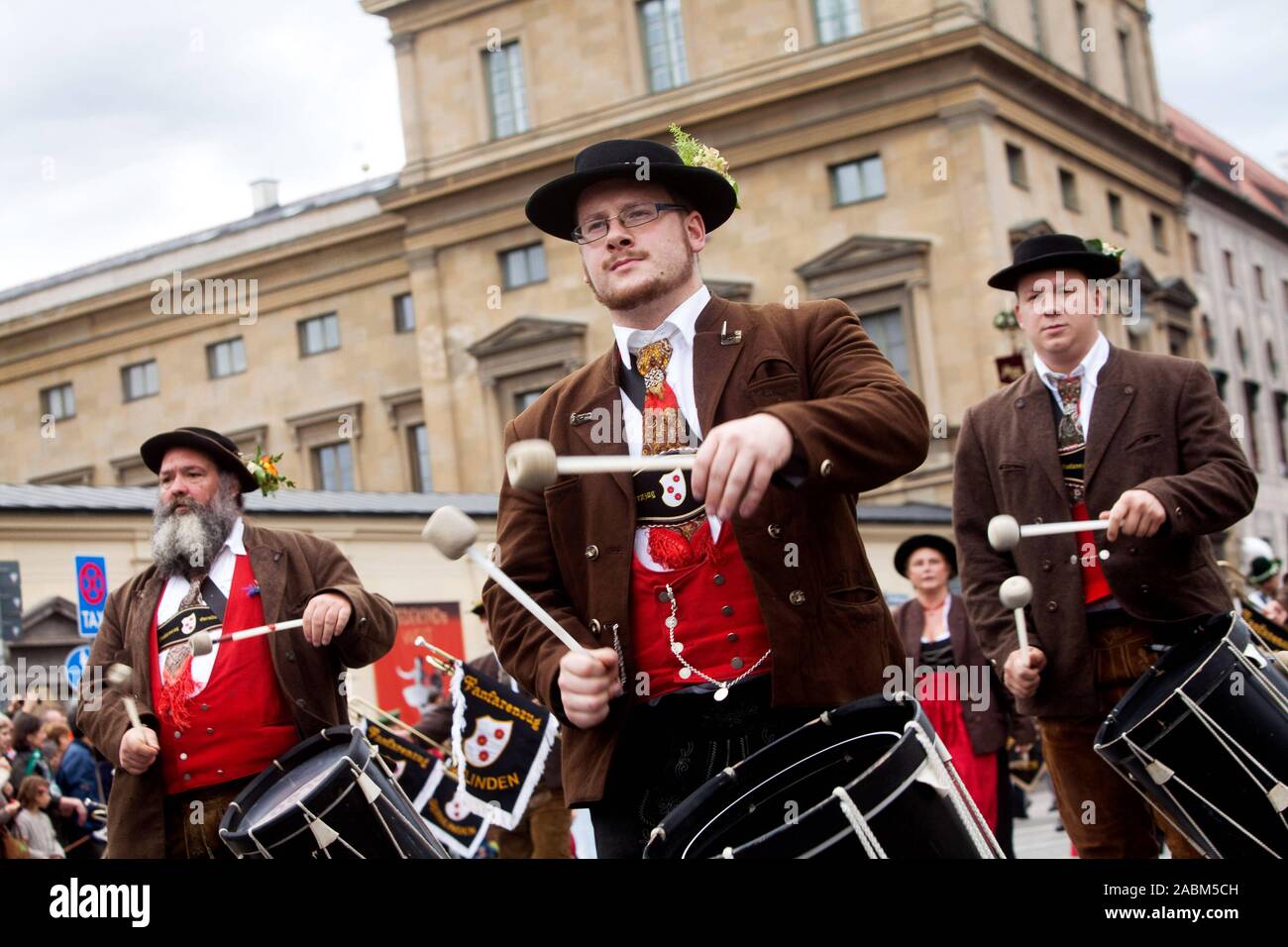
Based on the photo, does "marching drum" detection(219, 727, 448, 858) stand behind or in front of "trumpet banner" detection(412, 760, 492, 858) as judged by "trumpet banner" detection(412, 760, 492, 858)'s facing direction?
in front

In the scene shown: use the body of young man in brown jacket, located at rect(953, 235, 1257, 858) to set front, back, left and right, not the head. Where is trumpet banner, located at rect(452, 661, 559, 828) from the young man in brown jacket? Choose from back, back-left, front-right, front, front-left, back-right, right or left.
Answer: back-right

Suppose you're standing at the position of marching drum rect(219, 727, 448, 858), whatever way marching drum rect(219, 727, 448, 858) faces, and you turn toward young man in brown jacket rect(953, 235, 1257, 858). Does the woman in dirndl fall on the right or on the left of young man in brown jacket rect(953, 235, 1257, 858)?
left

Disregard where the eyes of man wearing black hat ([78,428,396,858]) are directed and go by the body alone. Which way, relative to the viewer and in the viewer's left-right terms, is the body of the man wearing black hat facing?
facing the viewer and to the left of the viewer

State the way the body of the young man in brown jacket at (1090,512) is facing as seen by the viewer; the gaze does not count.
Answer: toward the camera

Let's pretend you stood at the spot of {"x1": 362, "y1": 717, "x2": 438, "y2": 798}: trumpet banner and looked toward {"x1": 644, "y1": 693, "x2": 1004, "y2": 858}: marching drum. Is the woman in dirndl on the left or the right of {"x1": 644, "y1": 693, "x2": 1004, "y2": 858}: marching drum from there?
left

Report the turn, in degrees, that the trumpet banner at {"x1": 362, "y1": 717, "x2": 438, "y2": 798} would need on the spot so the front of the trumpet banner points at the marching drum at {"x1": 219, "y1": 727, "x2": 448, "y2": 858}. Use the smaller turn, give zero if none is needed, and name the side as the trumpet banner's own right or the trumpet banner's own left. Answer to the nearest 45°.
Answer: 0° — it already faces it

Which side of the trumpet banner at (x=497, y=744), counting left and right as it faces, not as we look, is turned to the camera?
front

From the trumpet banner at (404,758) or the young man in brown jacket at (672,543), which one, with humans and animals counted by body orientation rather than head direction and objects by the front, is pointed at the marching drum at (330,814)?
the trumpet banner

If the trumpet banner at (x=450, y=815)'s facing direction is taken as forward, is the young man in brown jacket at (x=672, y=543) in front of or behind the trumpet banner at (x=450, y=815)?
in front

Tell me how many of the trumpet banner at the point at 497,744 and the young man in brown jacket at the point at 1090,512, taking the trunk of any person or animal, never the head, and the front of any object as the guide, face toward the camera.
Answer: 2
